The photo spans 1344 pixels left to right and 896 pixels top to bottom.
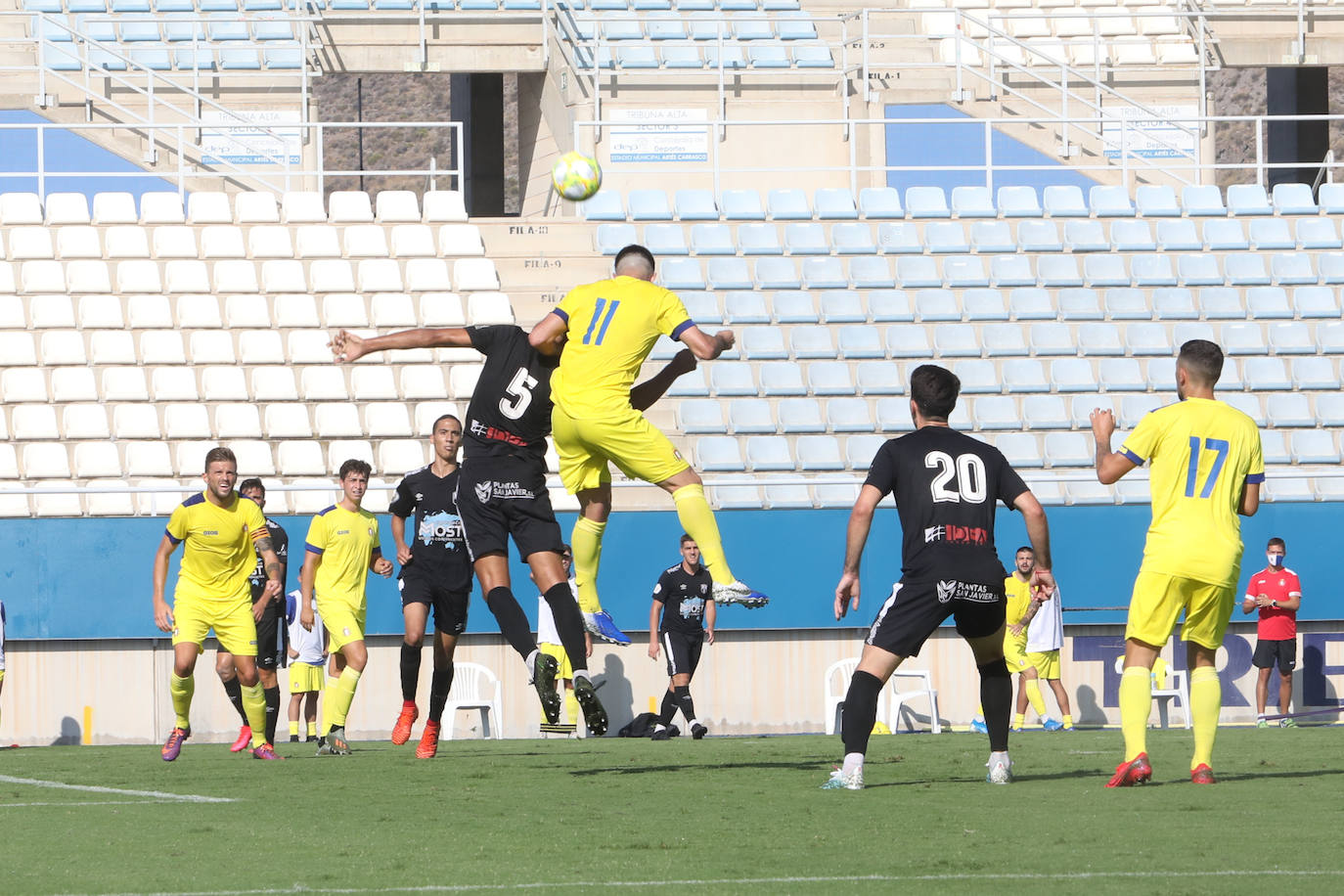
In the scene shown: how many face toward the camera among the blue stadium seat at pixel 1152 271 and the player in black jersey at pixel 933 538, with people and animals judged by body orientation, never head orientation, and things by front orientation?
1

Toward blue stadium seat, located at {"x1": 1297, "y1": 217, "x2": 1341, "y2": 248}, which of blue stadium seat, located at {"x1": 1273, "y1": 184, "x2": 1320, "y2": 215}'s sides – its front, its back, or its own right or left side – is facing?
front

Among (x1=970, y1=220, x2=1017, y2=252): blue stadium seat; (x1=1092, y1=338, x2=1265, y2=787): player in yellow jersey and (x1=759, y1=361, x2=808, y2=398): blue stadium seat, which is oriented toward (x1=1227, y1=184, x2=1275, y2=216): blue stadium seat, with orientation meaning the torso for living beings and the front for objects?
the player in yellow jersey

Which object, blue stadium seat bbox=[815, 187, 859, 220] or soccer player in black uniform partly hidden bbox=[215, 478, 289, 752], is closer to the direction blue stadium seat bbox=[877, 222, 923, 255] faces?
the soccer player in black uniform partly hidden

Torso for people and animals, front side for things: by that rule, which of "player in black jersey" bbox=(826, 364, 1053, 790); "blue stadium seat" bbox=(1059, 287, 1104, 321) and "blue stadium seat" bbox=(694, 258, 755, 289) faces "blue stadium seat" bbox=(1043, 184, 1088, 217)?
the player in black jersey

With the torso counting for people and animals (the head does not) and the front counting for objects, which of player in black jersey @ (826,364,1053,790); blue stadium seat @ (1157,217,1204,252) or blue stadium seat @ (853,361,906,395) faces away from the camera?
the player in black jersey

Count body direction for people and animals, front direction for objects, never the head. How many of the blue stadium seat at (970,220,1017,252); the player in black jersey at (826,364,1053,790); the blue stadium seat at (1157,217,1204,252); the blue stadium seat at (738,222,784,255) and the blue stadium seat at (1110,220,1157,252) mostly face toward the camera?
4

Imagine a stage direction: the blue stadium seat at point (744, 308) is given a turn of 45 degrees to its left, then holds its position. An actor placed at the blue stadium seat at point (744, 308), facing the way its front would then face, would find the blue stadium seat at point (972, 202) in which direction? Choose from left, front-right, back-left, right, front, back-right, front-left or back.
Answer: left

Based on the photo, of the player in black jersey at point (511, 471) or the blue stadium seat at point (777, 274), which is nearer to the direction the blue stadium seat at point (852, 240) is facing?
the player in black jersey

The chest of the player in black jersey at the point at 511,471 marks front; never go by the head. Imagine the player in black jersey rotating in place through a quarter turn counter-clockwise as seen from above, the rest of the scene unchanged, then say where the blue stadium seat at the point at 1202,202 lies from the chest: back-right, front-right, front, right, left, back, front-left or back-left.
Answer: back-right

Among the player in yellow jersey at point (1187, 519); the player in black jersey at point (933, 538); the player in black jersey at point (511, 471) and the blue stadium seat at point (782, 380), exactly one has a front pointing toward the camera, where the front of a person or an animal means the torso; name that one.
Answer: the blue stadium seat

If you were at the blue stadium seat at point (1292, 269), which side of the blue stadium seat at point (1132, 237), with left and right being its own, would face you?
left

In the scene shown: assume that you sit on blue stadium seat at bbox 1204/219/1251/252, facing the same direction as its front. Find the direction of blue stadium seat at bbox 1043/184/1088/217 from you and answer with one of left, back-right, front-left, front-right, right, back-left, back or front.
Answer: right

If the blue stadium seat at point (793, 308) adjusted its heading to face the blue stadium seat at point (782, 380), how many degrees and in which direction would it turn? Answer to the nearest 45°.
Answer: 0° — it already faces it

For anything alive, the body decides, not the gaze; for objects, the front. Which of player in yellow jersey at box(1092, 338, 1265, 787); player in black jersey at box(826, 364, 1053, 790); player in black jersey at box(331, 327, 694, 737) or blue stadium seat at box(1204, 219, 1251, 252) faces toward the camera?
the blue stadium seat

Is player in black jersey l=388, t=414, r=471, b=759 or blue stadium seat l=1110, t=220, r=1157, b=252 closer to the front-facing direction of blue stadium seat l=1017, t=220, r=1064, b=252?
the player in black jersey

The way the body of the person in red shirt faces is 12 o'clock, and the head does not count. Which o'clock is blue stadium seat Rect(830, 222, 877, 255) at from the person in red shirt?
The blue stadium seat is roughly at 4 o'clock from the person in red shirt.

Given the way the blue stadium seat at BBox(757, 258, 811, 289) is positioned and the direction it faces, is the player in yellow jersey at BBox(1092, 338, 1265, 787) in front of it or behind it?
in front
